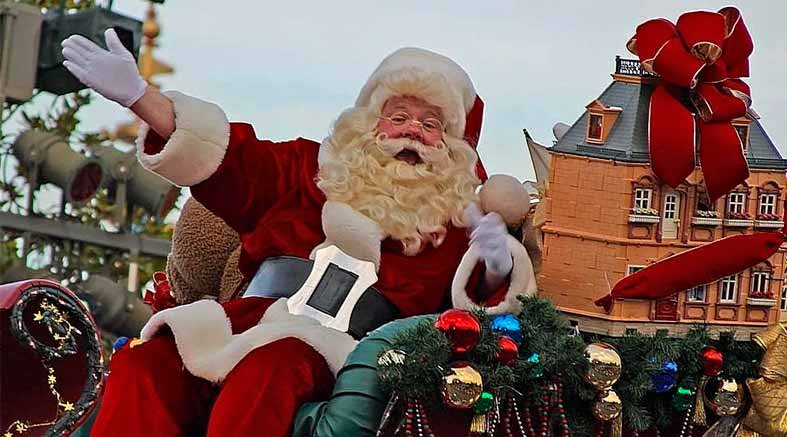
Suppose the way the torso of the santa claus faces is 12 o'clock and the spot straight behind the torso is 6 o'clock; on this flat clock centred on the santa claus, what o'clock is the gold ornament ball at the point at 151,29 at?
The gold ornament ball is roughly at 4 o'clock from the santa claus.

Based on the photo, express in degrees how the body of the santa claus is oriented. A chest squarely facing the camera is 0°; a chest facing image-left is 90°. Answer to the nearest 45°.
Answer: approximately 45°

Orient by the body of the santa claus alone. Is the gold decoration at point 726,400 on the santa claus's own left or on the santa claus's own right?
on the santa claus's own left

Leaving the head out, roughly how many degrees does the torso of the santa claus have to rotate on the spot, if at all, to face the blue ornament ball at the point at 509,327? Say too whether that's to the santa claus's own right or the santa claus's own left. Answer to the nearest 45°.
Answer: approximately 90° to the santa claus's own left

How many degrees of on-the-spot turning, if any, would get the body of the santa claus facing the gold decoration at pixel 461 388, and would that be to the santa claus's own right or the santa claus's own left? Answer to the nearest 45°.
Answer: approximately 90° to the santa claus's own left

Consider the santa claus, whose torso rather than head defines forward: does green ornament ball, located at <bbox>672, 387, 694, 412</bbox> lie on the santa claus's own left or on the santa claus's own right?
on the santa claus's own left

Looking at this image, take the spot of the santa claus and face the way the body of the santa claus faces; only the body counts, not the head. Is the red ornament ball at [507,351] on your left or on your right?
on your left
